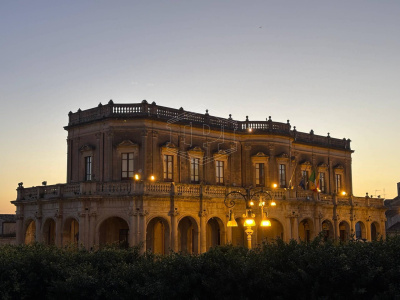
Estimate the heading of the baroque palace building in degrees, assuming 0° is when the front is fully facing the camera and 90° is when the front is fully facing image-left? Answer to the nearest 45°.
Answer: approximately 315°
